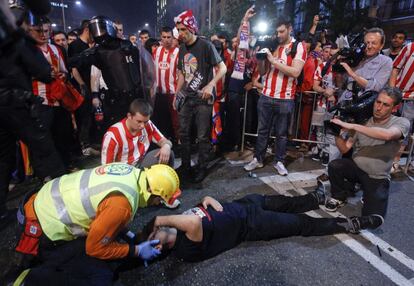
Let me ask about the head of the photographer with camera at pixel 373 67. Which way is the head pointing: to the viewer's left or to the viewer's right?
to the viewer's left

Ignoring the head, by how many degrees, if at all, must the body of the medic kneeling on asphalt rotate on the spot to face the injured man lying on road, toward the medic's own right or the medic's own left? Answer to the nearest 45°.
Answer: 0° — they already face them

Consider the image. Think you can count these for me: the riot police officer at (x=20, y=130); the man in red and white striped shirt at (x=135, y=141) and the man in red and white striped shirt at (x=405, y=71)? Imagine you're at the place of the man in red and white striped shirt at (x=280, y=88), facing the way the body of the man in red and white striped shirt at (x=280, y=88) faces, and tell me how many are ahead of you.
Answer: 2

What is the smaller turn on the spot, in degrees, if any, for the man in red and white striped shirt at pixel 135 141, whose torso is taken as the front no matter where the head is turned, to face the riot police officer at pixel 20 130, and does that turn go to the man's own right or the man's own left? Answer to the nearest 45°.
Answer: approximately 135° to the man's own right

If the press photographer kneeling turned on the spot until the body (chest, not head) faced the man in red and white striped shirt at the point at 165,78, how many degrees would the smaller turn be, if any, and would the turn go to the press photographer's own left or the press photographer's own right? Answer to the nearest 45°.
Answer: approximately 45° to the press photographer's own right

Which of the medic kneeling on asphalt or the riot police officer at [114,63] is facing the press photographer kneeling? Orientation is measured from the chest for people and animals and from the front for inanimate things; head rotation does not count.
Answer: the medic kneeling on asphalt

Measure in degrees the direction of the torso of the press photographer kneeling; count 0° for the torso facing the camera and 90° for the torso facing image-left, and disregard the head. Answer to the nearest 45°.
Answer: approximately 45°

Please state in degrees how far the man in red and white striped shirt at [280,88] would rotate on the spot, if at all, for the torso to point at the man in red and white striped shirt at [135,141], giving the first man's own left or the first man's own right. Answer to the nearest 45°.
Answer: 0° — they already face them

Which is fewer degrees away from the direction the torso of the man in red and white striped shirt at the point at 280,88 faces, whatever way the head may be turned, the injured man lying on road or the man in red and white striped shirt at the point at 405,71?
the injured man lying on road

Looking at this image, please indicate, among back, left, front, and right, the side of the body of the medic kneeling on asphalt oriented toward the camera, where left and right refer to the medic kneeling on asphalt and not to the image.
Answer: right

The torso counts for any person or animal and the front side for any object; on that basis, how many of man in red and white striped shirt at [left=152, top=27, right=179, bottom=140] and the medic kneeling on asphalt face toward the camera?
1
